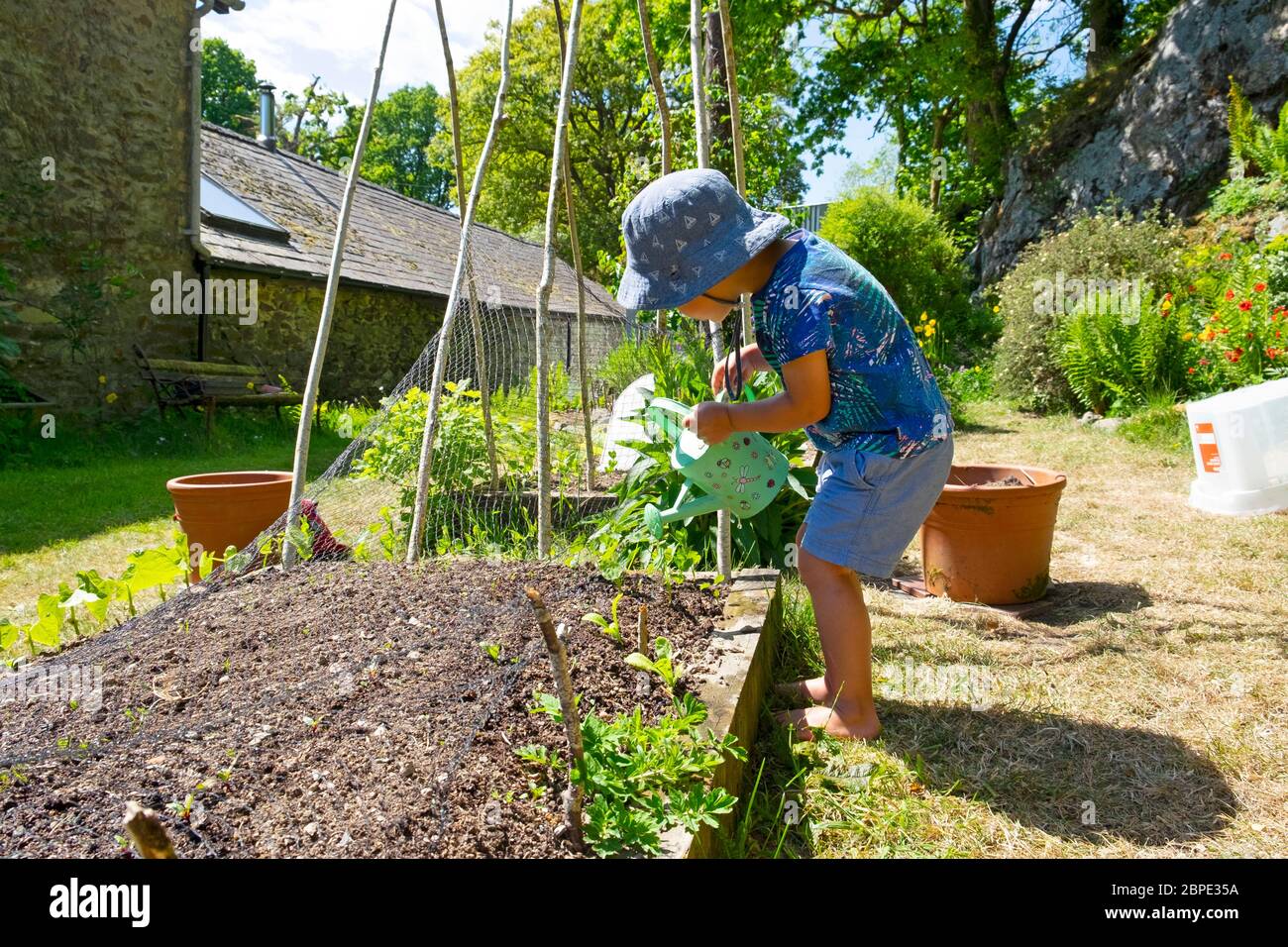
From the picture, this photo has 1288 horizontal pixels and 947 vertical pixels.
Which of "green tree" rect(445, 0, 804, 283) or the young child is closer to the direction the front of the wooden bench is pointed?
the young child

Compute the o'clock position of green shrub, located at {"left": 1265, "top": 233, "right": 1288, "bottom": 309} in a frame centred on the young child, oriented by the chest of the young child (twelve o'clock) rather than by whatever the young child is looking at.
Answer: The green shrub is roughly at 4 o'clock from the young child.

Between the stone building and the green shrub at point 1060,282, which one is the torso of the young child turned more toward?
the stone building

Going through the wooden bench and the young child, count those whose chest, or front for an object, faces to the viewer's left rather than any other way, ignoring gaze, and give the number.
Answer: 1

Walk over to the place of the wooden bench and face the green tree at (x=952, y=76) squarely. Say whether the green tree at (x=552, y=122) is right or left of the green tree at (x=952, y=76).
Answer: left

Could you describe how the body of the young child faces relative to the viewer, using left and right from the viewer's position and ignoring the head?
facing to the left of the viewer

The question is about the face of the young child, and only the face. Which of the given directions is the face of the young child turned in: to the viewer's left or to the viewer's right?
to the viewer's left

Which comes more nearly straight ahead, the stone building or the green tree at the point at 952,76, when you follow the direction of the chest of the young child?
the stone building

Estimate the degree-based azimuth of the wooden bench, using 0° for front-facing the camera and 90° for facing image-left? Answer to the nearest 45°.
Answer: approximately 315°
